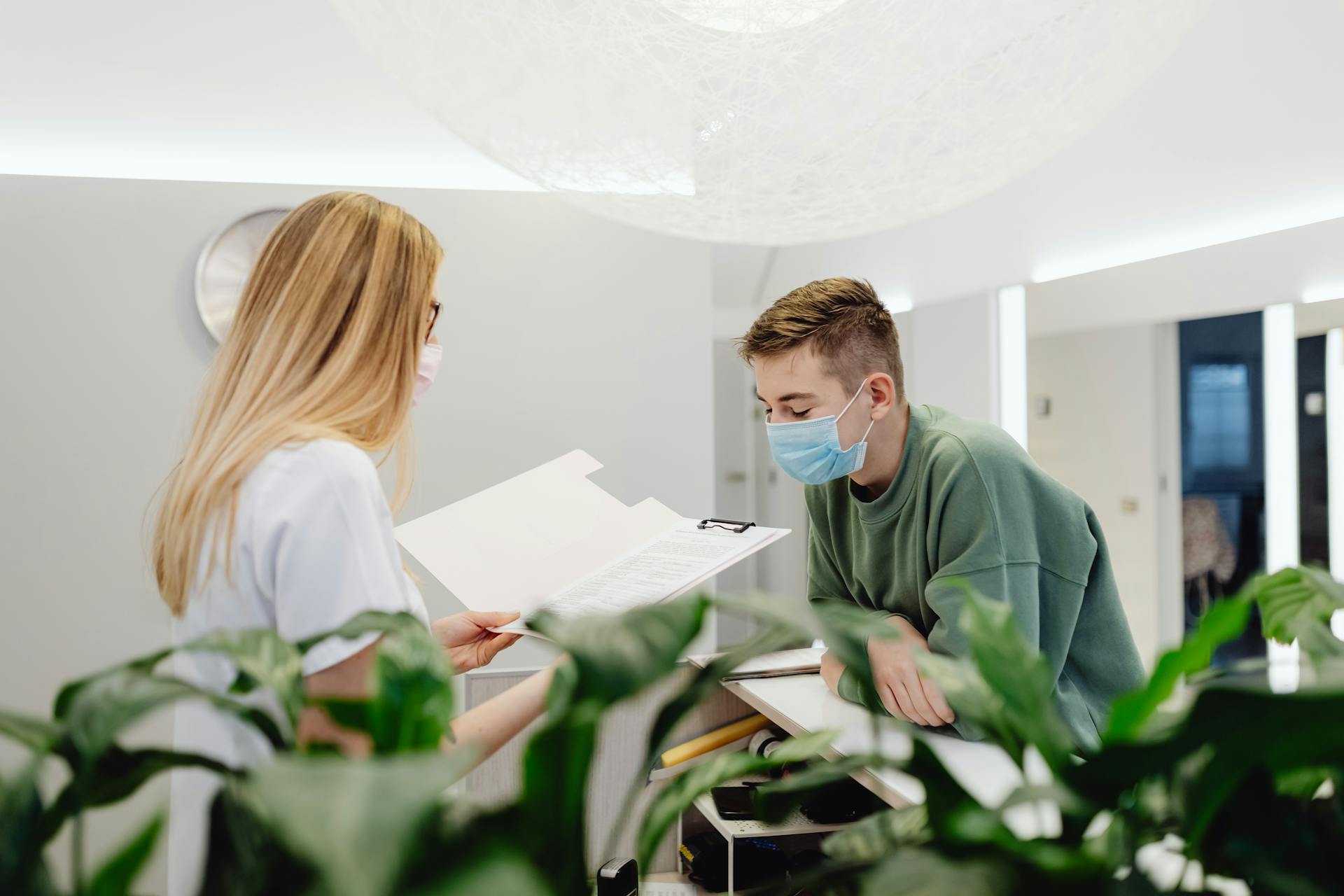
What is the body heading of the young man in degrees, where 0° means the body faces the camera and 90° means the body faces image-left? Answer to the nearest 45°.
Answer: approximately 45°

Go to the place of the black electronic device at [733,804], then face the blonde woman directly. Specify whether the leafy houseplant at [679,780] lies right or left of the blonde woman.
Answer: left

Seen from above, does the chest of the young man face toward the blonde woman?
yes

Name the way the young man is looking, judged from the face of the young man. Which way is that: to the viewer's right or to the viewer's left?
to the viewer's left

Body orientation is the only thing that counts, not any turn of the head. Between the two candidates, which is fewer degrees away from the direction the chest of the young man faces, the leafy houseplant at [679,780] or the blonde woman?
the blonde woman
